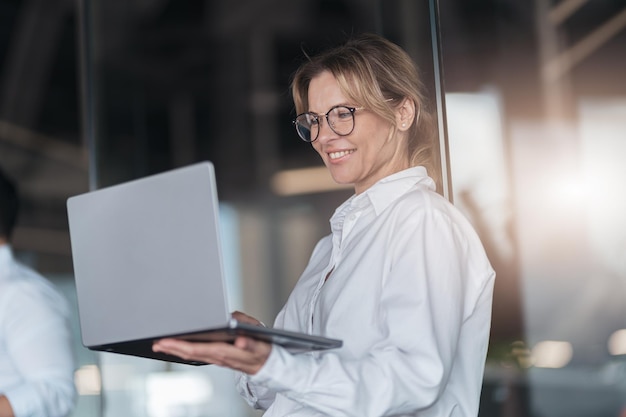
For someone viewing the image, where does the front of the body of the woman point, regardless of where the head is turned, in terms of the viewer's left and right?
facing the viewer and to the left of the viewer

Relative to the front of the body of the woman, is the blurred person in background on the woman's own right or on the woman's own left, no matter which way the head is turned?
on the woman's own right
